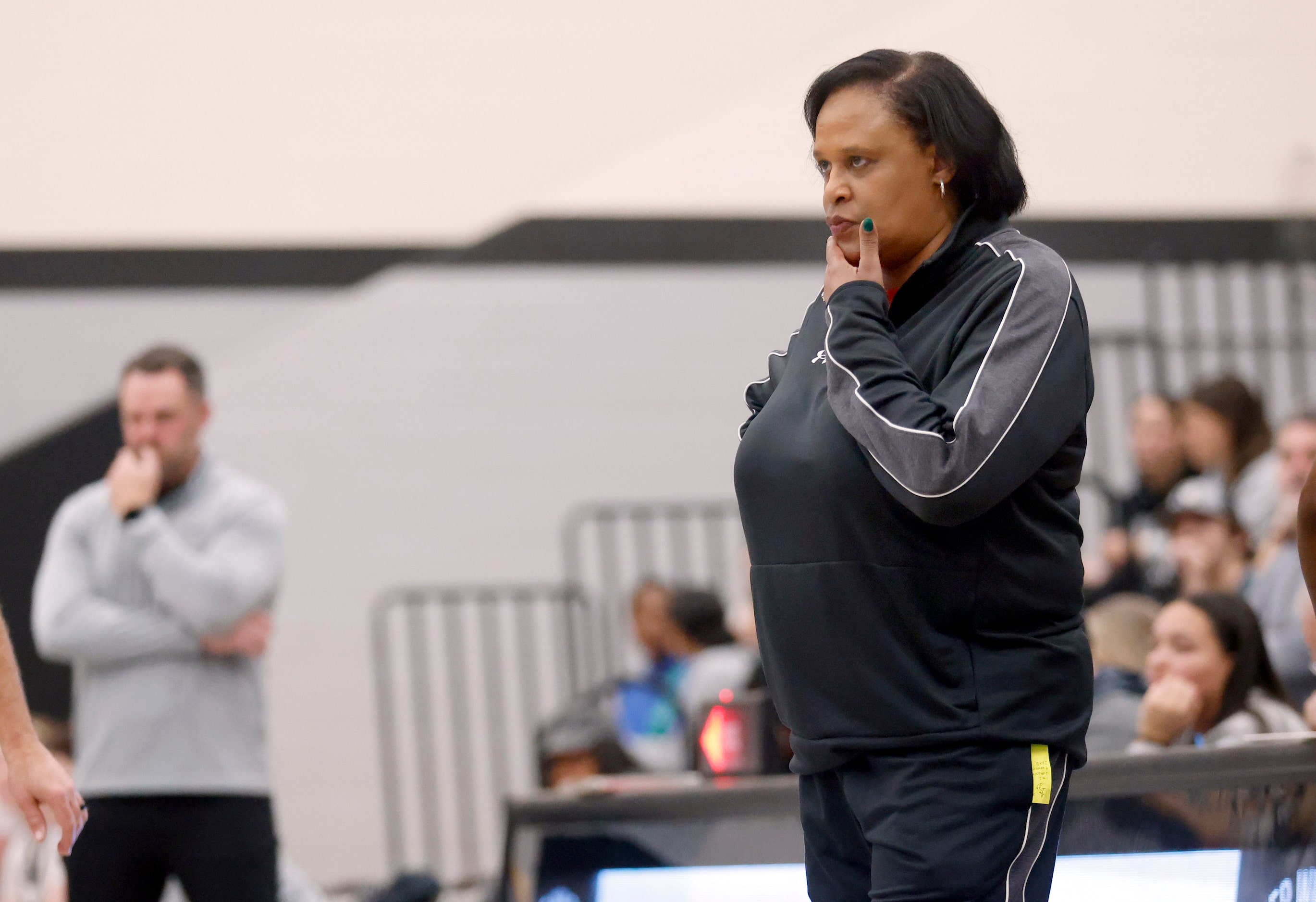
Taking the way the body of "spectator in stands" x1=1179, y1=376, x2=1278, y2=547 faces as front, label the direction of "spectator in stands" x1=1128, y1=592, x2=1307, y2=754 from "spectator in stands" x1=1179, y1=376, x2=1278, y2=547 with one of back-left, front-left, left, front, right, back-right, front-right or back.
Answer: front-left

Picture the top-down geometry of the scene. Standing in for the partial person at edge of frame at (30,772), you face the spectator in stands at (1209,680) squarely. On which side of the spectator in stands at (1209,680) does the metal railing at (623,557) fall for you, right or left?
left

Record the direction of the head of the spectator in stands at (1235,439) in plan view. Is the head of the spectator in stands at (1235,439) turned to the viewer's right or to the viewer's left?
to the viewer's left

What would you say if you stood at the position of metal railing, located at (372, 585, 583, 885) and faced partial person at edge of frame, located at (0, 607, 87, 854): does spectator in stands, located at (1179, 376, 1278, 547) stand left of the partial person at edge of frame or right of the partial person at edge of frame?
left

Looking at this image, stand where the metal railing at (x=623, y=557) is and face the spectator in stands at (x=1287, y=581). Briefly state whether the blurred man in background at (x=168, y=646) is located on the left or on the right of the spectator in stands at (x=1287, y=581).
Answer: right

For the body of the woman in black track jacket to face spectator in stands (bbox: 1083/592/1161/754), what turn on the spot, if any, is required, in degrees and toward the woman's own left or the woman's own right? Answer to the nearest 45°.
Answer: approximately 135° to the woman's own right

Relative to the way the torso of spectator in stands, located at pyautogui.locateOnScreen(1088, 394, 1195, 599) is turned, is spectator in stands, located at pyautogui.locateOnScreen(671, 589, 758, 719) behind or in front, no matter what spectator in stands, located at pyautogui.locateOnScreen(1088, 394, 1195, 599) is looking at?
in front

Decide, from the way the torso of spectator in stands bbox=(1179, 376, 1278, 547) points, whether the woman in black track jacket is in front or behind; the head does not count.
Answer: in front

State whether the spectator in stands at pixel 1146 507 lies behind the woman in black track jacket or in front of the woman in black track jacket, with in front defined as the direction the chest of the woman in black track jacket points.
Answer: behind

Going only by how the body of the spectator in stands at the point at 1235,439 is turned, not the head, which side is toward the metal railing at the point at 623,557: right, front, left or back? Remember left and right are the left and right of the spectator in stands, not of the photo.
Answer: right

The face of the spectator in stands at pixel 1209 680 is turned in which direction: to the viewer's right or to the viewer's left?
to the viewer's left
